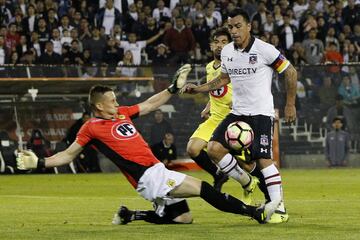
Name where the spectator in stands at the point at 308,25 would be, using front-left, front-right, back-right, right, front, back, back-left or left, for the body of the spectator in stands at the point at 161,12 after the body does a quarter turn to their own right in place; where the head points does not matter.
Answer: back

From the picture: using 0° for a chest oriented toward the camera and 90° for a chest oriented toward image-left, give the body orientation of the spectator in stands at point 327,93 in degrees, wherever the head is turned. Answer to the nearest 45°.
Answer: approximately 0°

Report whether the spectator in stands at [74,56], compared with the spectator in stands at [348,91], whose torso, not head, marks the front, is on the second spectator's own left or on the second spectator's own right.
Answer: on the second spectator's own right

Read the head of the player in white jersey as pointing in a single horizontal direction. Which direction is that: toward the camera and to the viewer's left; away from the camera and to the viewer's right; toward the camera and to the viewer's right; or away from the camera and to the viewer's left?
toward the camera and to the viewer's left

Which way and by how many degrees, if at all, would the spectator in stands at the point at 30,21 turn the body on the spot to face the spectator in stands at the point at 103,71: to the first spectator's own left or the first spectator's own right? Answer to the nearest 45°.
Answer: approximately 45° to the first spectator's own left

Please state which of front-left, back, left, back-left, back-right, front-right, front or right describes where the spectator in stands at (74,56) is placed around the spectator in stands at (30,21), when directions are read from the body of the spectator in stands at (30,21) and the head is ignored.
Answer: front-left
